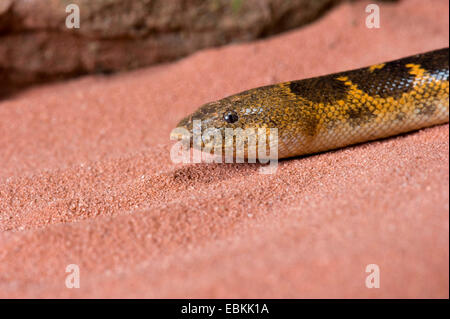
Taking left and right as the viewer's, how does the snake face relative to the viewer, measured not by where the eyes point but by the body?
facing to the left of the viewer
